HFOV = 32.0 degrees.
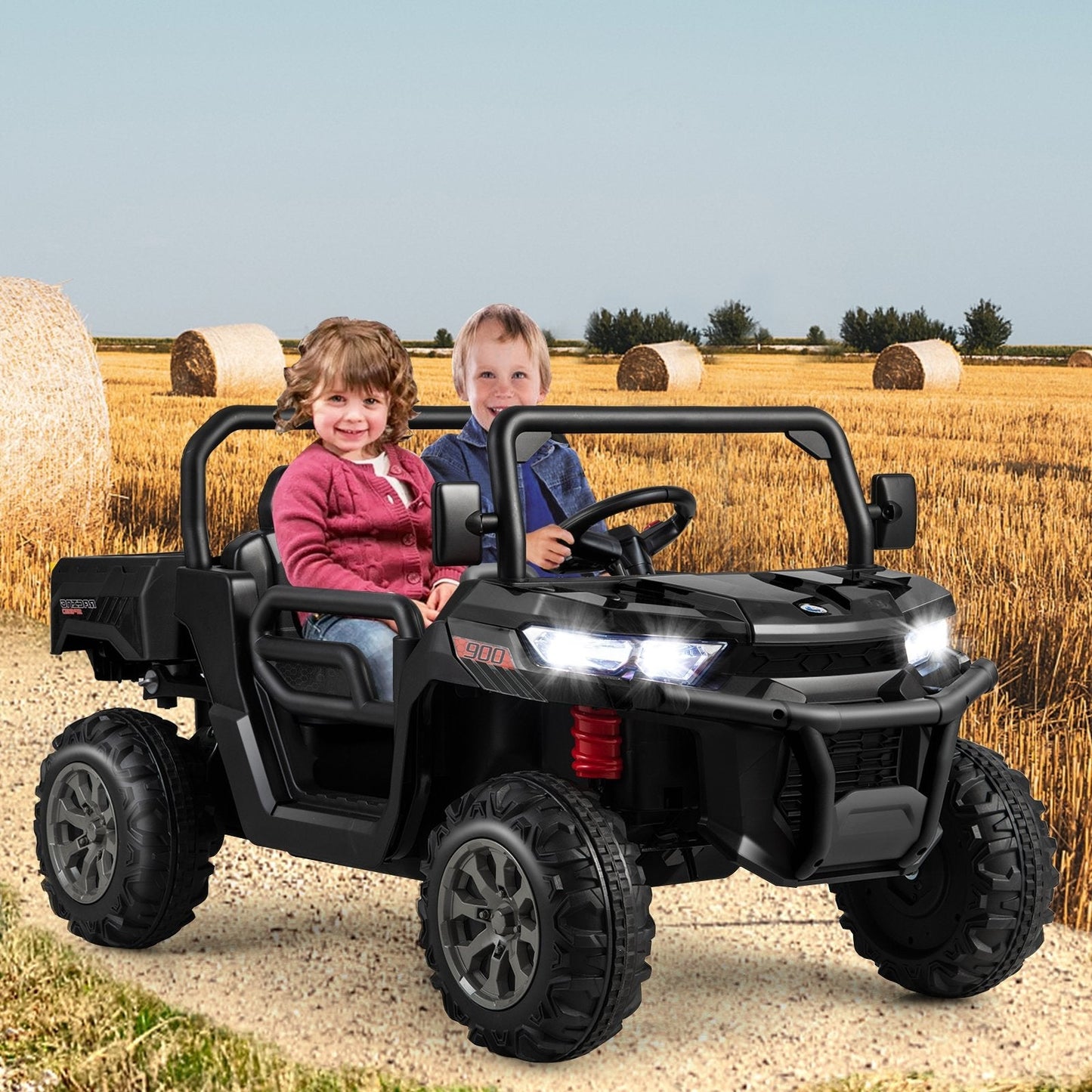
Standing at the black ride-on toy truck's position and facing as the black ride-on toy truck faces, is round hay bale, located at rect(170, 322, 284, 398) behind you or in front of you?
behind

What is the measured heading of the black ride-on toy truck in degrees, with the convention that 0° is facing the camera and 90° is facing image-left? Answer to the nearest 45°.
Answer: approximately 315°

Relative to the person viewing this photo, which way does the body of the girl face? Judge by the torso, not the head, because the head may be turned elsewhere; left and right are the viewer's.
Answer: facing the viewer and to the right of the viewer

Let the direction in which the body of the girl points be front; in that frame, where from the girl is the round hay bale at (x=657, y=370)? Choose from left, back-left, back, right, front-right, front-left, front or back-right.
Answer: back-left

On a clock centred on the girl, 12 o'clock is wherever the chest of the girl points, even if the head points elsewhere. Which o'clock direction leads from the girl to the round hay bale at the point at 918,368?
The round hay bale is roughly at 8 o'clock from the girl.

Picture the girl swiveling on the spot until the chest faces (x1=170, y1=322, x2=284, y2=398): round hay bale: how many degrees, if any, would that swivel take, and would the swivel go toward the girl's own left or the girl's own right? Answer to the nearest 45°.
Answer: approximately 135° to the girl's own left

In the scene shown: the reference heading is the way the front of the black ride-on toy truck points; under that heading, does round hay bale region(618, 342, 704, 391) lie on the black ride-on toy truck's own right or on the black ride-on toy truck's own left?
on the black ride-on toy truck's own left
